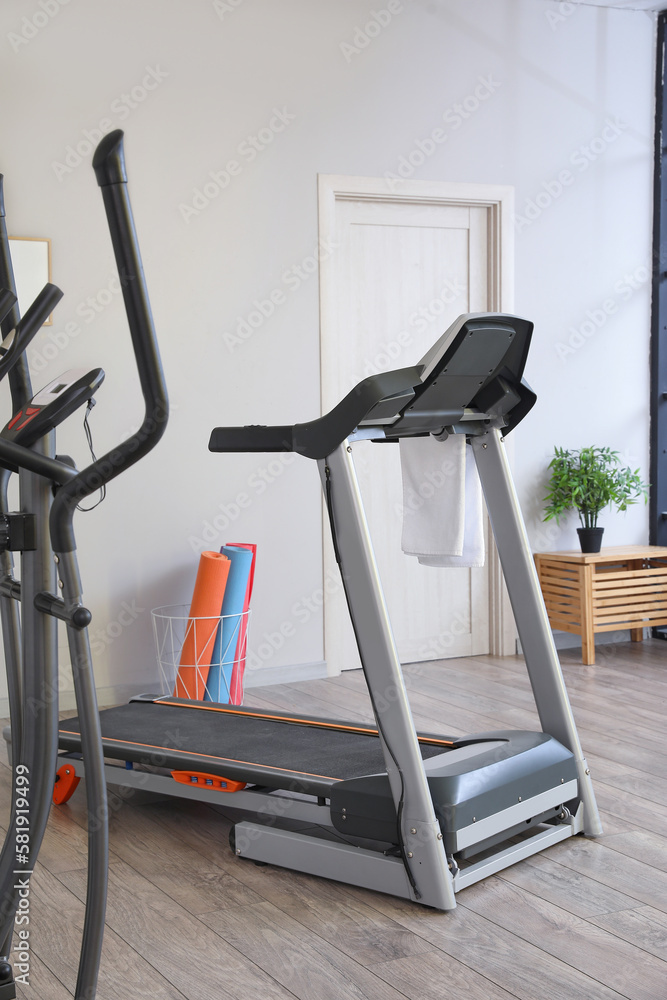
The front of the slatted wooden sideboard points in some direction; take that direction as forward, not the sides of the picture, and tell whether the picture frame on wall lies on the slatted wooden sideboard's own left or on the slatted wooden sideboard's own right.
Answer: on the slatted wooden sideboard's own right

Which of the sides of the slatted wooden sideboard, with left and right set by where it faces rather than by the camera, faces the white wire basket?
right

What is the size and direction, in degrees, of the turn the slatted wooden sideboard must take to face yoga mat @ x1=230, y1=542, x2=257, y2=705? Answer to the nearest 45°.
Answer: approximately 90° to its right

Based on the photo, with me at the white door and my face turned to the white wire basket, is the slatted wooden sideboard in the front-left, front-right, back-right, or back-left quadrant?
back-left

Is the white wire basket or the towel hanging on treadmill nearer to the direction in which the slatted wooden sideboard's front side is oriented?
the towel hanging on treadmill

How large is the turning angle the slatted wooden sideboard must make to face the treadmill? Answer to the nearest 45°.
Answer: approximately 45° to its right
